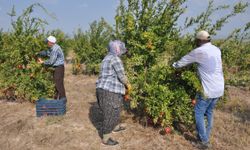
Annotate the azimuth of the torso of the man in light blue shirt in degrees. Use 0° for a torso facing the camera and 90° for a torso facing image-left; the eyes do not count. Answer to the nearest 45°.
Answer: approximately 90°

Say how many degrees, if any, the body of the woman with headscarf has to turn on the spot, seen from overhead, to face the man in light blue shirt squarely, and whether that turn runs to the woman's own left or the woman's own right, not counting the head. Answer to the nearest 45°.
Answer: approximately 135° to the woman's own left

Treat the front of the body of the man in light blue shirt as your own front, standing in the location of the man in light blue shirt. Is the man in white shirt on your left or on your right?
on your left

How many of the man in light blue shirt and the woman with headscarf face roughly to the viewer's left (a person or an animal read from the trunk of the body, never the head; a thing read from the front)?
1

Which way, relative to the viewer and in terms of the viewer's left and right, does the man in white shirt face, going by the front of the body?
facing away from the viewer and to the left of the viewer

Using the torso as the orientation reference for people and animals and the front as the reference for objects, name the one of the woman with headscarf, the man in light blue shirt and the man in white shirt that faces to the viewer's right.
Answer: the woman with headscarf
